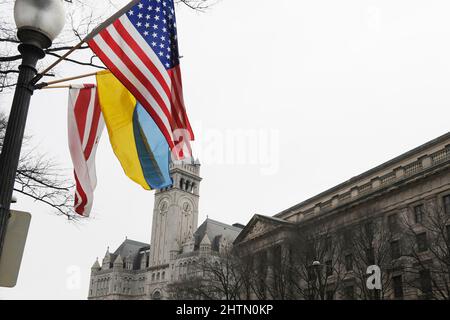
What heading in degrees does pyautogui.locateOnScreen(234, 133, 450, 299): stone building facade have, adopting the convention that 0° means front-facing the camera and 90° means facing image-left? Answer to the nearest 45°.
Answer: approximately 45°

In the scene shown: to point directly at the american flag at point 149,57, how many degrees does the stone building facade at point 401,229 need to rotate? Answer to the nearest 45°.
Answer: approximately 45° to its left

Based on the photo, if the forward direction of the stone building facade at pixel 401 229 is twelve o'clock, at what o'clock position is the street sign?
The street sign is roughly at 11 o'clock from the stone building facade.

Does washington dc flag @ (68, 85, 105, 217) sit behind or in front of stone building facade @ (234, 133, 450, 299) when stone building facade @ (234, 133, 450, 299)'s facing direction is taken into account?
in front

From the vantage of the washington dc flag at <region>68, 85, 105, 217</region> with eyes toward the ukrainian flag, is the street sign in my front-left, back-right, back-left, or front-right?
back-right
